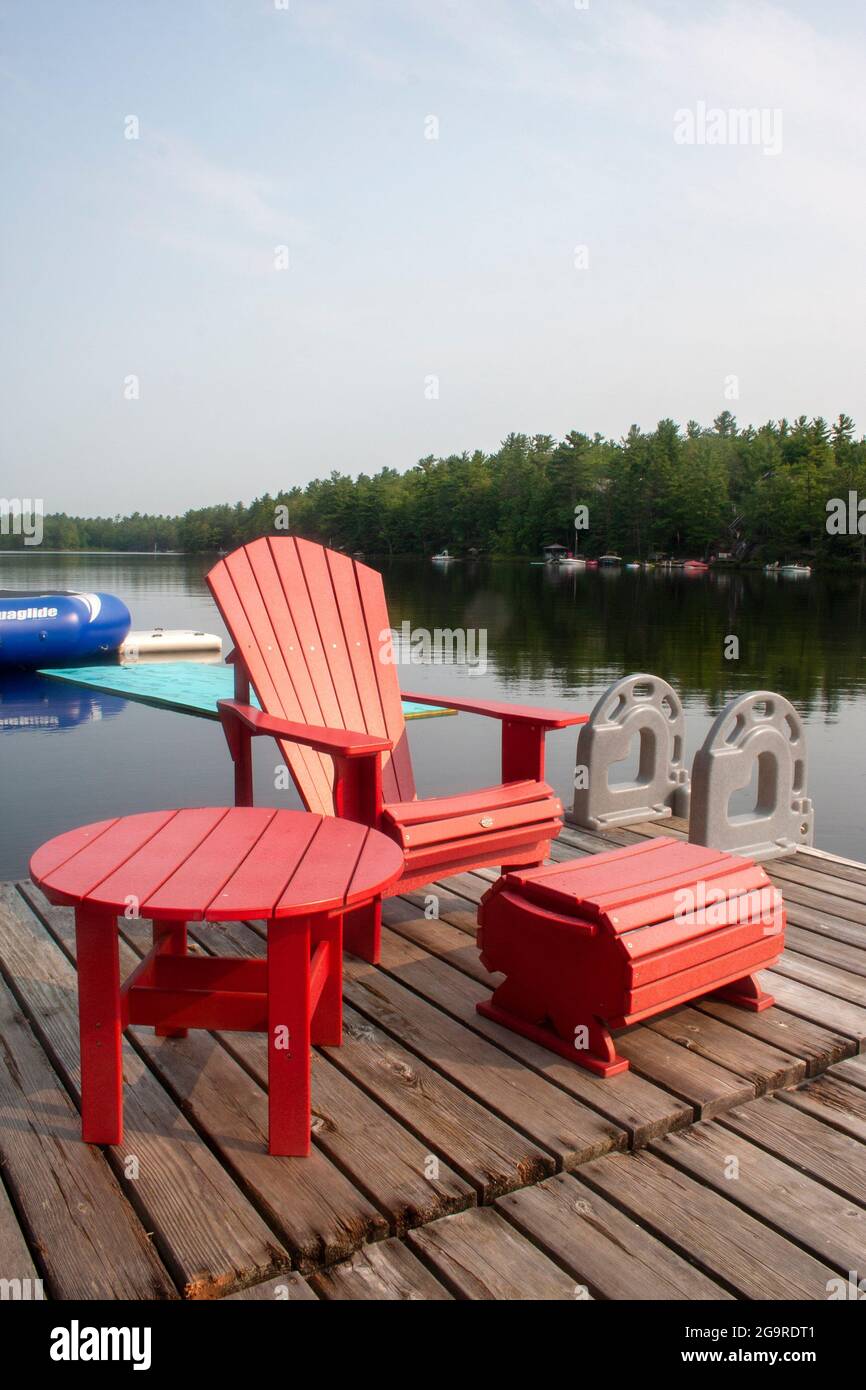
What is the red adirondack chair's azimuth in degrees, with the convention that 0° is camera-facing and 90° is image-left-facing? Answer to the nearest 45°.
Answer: approximately 315°

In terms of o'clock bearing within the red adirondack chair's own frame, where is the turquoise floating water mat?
The turquoise floating water mat is roughly at 7 o'clock from the red adirondack chair.

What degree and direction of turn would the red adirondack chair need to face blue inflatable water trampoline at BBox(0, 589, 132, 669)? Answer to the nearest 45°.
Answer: approximately 135° to its left

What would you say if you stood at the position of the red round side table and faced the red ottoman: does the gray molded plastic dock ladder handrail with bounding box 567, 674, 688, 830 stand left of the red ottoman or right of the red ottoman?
left

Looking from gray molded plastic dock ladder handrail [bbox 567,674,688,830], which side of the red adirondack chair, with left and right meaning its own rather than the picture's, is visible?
left
